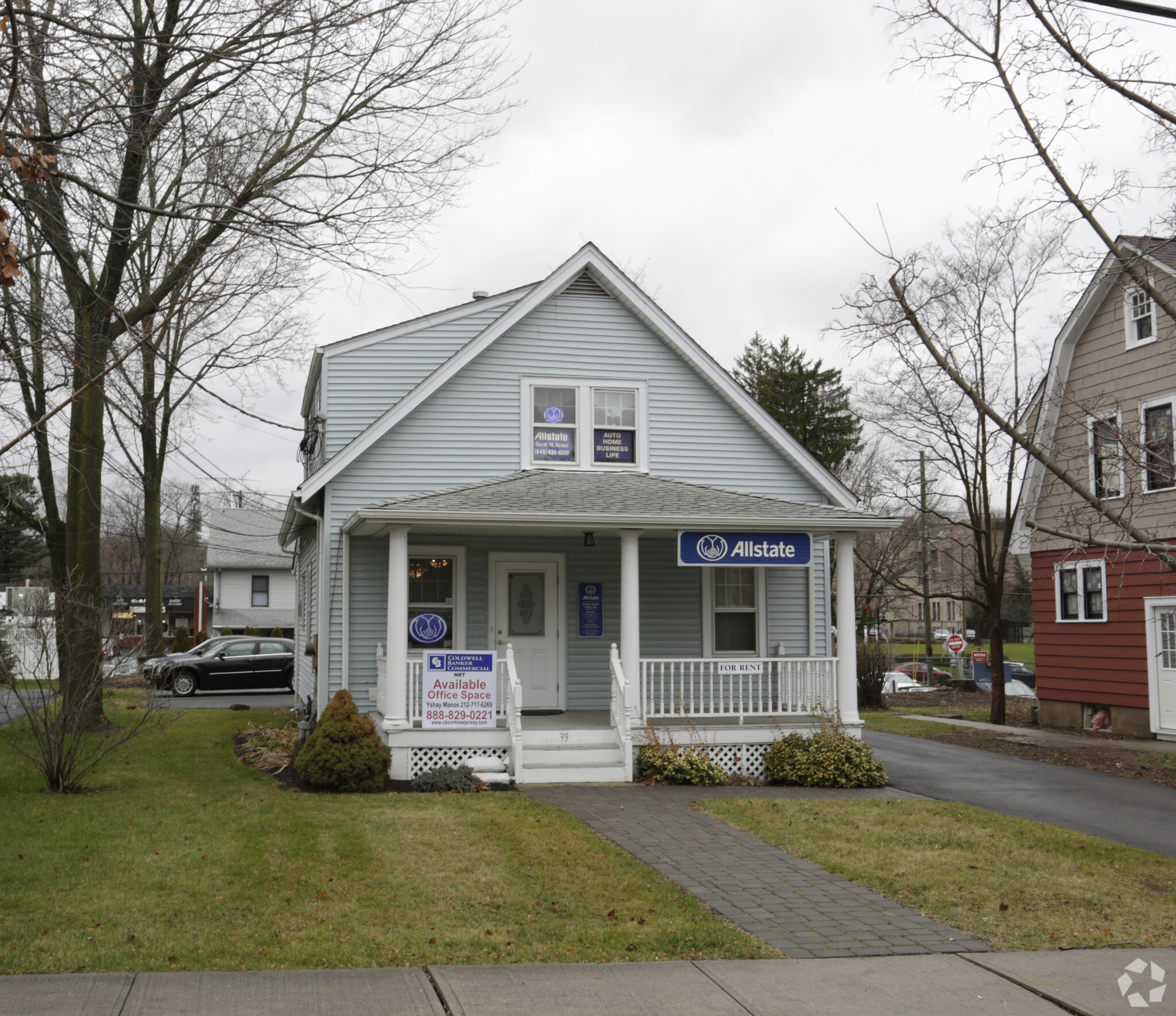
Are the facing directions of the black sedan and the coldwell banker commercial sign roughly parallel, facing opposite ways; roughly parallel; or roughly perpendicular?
roughly perpendicular

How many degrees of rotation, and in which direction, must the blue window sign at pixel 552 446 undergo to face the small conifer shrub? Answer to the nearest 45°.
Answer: approximately 45° to its right

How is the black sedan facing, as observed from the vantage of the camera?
facing to the left of the viewer

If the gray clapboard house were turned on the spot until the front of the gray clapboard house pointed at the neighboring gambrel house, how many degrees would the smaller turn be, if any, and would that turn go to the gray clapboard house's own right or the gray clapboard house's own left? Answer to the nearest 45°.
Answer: approximately 135° to the gray clapboard house's own left

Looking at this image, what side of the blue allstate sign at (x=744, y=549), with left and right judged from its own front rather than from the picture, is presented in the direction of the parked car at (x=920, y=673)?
back

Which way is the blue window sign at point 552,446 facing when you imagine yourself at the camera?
facing the viewer

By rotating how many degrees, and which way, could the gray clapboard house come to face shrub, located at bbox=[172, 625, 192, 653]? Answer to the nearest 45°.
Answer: approximately 135° to its right

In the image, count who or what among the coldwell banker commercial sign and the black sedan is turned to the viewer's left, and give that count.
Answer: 1

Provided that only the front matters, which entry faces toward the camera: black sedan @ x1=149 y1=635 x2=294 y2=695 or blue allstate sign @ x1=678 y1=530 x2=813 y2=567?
the blue allstate sign

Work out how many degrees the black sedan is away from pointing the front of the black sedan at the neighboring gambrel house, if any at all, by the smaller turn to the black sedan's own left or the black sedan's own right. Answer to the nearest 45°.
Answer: approximately 135° to the black sedan's own left

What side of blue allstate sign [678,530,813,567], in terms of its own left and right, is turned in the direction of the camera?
front
